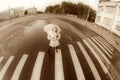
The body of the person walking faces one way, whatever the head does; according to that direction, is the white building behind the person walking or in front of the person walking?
behind

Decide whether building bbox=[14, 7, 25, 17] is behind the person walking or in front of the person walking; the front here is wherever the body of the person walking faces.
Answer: behind

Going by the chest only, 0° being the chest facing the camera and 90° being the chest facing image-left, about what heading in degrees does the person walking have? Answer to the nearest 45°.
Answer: approximately 0°
